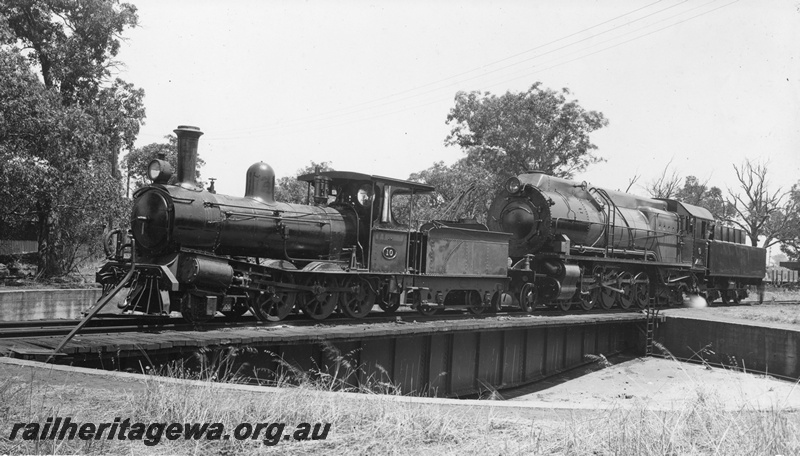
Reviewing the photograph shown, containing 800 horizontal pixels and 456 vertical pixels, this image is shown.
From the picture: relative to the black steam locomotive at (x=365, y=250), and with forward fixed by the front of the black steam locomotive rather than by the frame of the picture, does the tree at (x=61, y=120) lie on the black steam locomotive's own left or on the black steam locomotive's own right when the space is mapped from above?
on the black steam locomotive's own right

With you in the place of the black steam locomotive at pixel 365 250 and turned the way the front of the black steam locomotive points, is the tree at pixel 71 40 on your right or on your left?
on your right

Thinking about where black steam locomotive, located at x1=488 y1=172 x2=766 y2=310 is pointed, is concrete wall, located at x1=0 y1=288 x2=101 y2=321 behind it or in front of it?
in front

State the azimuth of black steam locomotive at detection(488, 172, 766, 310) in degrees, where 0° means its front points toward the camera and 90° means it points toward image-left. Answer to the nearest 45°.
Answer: approximately 45°

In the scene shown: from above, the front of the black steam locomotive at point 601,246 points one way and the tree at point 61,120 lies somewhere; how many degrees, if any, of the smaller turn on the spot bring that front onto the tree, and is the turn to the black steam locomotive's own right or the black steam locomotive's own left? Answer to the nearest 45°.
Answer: approximately 45° to the black steam locomotive's own right

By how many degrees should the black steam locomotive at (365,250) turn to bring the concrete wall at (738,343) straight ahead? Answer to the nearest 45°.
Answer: approximately 180°

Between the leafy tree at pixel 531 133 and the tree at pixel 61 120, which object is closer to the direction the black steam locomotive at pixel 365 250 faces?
the tree

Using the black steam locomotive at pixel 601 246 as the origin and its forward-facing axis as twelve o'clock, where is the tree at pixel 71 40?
The tree is roughly at 1 o'clock from the black steam locomotive.

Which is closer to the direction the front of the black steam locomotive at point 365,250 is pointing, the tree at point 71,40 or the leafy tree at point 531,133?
the tree

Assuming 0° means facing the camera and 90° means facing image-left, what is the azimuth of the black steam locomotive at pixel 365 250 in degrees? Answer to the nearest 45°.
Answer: approximately 45°
